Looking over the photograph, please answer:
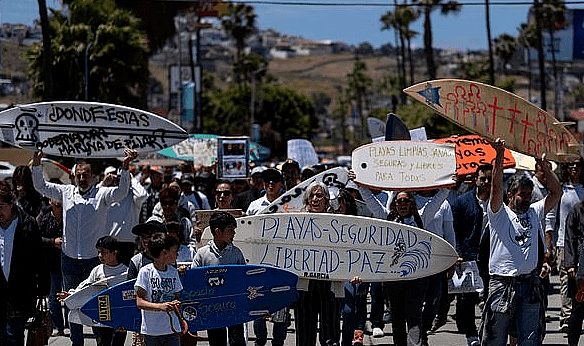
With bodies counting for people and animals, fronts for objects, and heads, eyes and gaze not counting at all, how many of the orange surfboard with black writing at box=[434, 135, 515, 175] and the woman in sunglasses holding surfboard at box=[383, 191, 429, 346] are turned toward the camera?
2

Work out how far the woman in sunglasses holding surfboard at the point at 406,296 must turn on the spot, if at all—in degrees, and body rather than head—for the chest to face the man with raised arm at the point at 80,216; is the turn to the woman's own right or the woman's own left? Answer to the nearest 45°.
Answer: approximately 90° to the woman's own right

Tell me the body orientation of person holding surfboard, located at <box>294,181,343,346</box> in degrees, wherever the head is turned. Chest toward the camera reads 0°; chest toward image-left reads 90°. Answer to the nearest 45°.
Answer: approximately 0°

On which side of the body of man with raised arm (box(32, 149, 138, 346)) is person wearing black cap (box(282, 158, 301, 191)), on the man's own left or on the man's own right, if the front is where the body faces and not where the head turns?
on the man's own left

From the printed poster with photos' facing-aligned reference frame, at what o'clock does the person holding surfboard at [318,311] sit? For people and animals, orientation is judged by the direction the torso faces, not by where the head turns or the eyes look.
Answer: The person holding surfboard is roughly at 12 o'clock from the printed poster with photos.

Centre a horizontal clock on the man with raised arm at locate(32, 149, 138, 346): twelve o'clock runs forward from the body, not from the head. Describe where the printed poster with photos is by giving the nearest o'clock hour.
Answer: The printed poster with photos is roughly at 7 o'clock from the man with raised arm.
